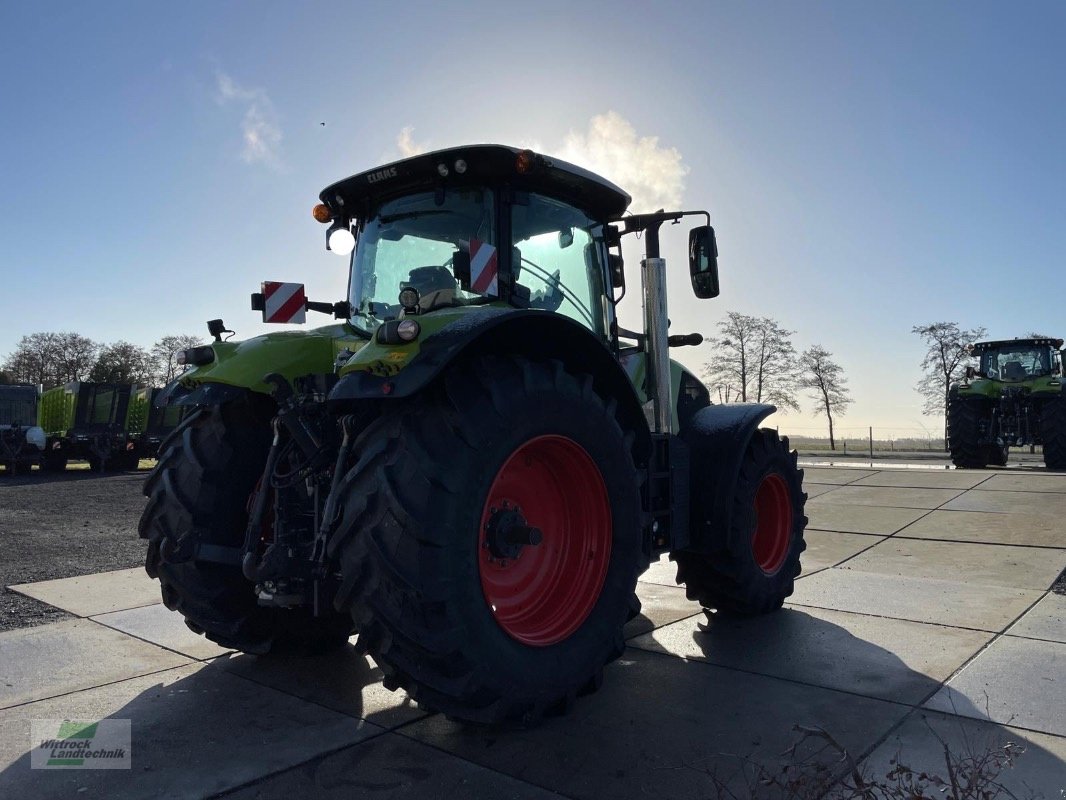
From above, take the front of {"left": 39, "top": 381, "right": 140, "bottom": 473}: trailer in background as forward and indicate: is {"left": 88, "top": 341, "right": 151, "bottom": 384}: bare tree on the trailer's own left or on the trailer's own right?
on the trailer's own left

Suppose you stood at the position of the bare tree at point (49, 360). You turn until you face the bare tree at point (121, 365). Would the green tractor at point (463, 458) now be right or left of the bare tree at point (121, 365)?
right

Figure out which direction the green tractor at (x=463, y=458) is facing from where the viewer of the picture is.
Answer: facing away from the viewer and to the right of the viewer

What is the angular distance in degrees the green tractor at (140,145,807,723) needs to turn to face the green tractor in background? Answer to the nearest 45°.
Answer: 0° — it already faces it
